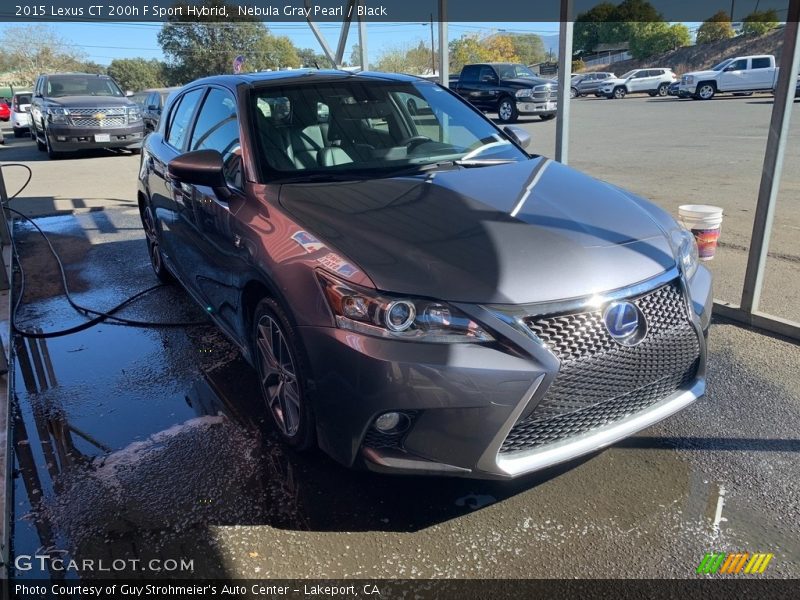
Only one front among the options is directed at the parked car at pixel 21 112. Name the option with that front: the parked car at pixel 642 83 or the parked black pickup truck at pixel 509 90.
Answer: the parked car at pixel 642 83

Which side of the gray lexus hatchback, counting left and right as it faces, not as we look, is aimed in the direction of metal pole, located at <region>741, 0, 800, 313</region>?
left

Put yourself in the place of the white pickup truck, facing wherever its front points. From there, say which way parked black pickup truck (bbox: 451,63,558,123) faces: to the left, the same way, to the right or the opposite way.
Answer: to the left

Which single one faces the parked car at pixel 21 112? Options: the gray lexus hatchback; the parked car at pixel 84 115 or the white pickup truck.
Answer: the white pickup truck

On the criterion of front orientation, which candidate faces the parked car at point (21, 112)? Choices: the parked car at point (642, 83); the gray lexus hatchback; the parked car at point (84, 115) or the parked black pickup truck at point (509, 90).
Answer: the parked car at point (642, 83)

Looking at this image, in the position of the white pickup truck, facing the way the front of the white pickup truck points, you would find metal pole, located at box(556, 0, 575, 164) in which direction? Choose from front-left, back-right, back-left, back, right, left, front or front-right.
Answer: front-left

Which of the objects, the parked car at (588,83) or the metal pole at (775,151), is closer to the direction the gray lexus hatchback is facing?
the metal pole

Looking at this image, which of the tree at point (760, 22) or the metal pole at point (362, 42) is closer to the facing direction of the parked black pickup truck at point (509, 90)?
the metal pole

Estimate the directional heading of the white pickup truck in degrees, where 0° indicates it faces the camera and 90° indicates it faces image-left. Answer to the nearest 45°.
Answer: approximately 45°

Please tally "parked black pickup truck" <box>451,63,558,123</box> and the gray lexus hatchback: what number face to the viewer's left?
0

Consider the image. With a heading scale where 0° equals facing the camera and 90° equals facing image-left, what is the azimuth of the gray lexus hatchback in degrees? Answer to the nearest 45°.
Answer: approximately 315°
